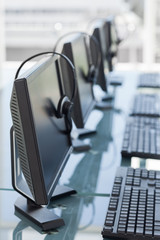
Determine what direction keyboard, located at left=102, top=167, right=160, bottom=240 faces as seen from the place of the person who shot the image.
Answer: facing to the right of the viewer

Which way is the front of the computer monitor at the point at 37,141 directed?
to the viewer's right

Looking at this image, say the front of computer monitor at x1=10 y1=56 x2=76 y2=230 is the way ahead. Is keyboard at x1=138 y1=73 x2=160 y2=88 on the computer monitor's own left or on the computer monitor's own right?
on the computer monitor's own left

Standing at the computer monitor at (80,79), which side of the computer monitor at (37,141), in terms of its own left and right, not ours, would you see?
left

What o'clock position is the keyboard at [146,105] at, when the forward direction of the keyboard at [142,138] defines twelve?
the keyboard at [146,105] is roughly at 9 o'clock from the keyboard at [142,138].

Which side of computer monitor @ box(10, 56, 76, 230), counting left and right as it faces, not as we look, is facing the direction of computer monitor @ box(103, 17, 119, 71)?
left

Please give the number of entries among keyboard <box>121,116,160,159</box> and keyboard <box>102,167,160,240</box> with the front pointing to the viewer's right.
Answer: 2

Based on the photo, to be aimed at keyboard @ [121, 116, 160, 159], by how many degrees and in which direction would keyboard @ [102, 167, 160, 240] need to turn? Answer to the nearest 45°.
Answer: approximately 90° to its left

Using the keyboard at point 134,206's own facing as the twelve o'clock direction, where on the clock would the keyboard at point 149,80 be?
the keyboard at point 149,80 is roughly at 9 o'clock from the keyboard at point 134,206.

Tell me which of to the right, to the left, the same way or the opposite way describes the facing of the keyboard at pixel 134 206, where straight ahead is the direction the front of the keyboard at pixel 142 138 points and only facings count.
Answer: the same way

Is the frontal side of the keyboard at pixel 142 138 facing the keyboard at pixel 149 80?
no

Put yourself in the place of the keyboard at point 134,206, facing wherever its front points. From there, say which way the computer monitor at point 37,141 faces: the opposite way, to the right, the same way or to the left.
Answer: the same way

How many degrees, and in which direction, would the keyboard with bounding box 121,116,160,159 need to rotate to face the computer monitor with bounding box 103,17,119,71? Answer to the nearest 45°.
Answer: approximately 90° to its left

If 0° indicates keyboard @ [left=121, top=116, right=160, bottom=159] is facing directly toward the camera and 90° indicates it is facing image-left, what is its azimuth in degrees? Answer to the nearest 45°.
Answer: approximately 270°

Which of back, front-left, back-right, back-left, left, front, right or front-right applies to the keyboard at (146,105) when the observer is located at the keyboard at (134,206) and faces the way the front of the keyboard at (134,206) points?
left
